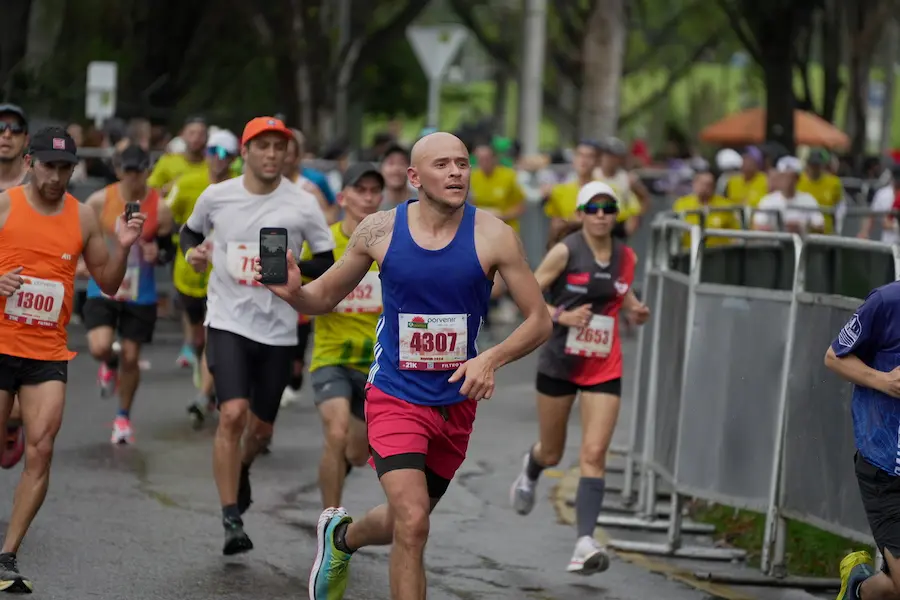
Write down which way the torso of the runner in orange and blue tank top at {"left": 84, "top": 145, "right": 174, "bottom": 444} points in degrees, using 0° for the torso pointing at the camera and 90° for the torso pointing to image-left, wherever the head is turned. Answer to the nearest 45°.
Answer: approximately 0°

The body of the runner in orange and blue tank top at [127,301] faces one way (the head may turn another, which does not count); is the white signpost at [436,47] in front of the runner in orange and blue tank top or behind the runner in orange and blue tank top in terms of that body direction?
behind

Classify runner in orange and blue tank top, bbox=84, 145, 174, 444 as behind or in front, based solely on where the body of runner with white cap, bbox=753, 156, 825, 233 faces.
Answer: in front

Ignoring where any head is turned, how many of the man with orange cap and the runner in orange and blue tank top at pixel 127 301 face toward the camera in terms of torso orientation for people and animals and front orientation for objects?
2

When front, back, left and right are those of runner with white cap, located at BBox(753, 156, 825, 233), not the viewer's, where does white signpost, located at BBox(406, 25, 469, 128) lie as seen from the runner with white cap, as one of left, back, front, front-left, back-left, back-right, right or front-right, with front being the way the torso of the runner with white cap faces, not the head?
back-right

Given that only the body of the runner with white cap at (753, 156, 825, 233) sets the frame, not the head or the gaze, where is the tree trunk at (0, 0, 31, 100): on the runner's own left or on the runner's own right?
on the runner's own right

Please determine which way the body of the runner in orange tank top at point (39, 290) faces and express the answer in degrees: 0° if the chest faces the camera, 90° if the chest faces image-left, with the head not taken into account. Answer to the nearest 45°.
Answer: approximately 0°

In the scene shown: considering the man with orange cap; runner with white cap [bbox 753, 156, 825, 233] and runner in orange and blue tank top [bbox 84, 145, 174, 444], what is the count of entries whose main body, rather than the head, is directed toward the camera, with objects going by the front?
3

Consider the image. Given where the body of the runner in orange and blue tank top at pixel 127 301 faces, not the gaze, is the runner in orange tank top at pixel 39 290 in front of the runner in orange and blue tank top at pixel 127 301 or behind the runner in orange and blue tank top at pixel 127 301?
in front

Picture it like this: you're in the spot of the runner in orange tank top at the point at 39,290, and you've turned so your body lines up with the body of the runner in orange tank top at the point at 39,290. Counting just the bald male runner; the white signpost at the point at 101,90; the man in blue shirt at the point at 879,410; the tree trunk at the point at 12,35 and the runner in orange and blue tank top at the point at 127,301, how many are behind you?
3

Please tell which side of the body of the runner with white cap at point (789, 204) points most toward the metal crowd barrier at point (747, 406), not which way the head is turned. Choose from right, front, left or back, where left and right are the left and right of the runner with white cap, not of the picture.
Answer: front
